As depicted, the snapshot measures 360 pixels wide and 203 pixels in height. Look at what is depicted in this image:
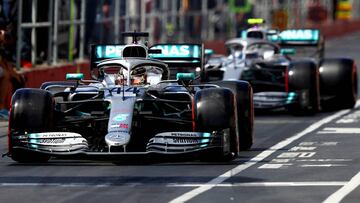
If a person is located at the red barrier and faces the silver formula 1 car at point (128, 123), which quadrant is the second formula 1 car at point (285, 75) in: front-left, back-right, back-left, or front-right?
front-left

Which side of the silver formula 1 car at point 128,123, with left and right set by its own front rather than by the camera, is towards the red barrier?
back

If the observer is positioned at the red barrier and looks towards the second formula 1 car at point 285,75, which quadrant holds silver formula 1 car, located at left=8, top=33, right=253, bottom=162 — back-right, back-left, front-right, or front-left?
front-right

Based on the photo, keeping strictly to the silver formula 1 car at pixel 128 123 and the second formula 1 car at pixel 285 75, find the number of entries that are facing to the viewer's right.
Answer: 0

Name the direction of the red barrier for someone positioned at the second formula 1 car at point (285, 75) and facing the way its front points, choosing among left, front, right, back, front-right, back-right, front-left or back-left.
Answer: front-right

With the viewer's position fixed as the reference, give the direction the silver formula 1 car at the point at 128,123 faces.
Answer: facing the viewer

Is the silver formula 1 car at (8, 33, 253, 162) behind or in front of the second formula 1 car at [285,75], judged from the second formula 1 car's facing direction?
in front

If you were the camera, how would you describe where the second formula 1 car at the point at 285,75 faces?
facing the viewer and to the left of the viewer
